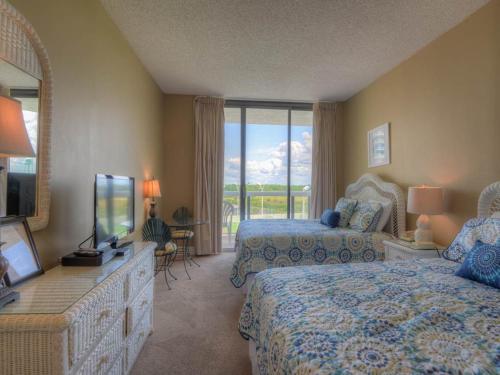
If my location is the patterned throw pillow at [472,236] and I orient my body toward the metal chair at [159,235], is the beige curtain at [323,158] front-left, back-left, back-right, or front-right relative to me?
front-right

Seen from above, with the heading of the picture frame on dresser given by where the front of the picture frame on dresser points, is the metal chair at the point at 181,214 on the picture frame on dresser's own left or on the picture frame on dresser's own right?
on the picture frame on dresser's own left

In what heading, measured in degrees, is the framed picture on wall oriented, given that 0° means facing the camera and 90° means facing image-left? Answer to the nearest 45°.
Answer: approximately 45°

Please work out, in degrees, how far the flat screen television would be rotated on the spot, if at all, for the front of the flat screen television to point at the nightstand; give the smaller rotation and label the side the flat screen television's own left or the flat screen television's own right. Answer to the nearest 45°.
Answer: approximately 45° to the flat screen television's own left

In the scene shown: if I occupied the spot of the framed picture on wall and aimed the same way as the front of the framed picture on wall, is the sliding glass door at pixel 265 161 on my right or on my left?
on my right

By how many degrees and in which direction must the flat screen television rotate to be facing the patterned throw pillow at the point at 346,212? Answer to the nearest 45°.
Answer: approximately 45° to its left

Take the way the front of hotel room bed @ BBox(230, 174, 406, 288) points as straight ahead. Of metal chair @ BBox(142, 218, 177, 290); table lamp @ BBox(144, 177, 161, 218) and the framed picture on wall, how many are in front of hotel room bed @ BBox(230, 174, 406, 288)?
2

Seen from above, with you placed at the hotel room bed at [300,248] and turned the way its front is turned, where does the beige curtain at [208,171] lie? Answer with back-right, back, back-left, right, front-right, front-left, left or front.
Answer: front-right

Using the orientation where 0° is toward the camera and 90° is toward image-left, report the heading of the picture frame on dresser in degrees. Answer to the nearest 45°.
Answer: approximately 315°

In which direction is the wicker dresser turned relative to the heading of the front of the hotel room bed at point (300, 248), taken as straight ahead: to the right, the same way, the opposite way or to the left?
the opposite way

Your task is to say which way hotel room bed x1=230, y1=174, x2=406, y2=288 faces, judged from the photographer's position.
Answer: facing to the left of the viewer

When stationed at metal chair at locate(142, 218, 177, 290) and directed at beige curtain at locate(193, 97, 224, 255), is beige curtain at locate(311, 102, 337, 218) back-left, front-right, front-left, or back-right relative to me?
front-right

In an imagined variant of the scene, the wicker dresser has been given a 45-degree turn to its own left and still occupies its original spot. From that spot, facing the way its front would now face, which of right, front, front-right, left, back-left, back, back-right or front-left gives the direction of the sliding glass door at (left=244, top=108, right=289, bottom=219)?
front-left

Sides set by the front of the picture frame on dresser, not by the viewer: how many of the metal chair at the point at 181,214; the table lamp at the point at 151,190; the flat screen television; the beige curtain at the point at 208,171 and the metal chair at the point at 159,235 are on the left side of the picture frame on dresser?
5

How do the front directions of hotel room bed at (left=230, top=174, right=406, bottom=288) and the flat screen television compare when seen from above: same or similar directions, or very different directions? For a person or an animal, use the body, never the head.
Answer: very different directions

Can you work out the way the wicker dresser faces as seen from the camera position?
facing the viewer and to the right of the viewer

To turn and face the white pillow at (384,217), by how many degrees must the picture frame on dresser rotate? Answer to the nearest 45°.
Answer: approximately 45° to its left

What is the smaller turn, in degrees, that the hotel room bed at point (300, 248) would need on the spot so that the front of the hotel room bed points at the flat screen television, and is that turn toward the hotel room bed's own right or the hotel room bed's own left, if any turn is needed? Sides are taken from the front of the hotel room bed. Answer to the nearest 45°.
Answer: approximately 45° to the hotel room bed's own left

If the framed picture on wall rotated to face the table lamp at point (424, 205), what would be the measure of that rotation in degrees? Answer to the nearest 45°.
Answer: approximately 45° to its left
